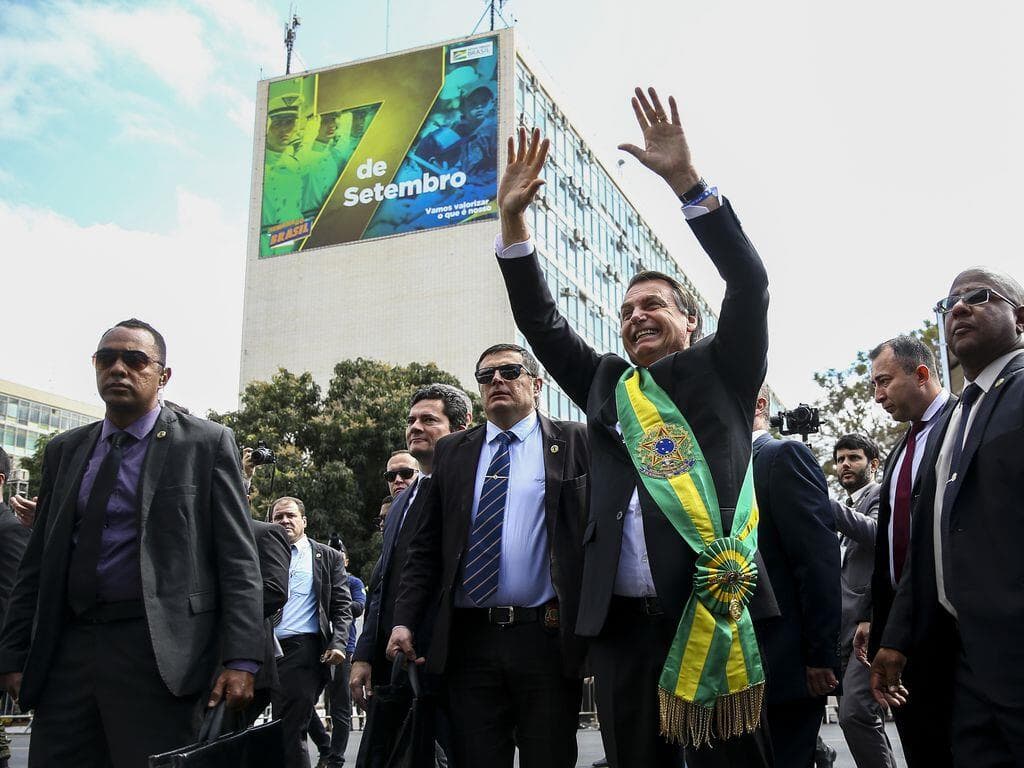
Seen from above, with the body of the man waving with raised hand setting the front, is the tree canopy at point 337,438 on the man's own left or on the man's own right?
on the man's own right

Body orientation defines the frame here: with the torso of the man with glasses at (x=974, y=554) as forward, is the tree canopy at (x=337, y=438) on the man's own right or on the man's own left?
on the man's own right

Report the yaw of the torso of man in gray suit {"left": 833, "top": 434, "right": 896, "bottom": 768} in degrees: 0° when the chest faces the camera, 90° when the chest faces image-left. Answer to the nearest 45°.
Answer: approximately 45°

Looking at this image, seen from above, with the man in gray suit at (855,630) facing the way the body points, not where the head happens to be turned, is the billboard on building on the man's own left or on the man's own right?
on the man's own right

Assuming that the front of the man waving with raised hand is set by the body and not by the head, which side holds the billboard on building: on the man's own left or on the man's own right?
on the man's own right

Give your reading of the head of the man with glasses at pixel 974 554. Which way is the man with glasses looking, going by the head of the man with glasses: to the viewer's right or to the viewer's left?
to the viewer's left

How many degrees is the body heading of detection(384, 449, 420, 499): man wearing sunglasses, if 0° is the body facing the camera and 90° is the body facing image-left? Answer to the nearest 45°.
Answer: approximately 45°

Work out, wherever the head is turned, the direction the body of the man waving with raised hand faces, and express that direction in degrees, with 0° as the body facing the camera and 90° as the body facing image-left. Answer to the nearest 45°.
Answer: approximately 45°
